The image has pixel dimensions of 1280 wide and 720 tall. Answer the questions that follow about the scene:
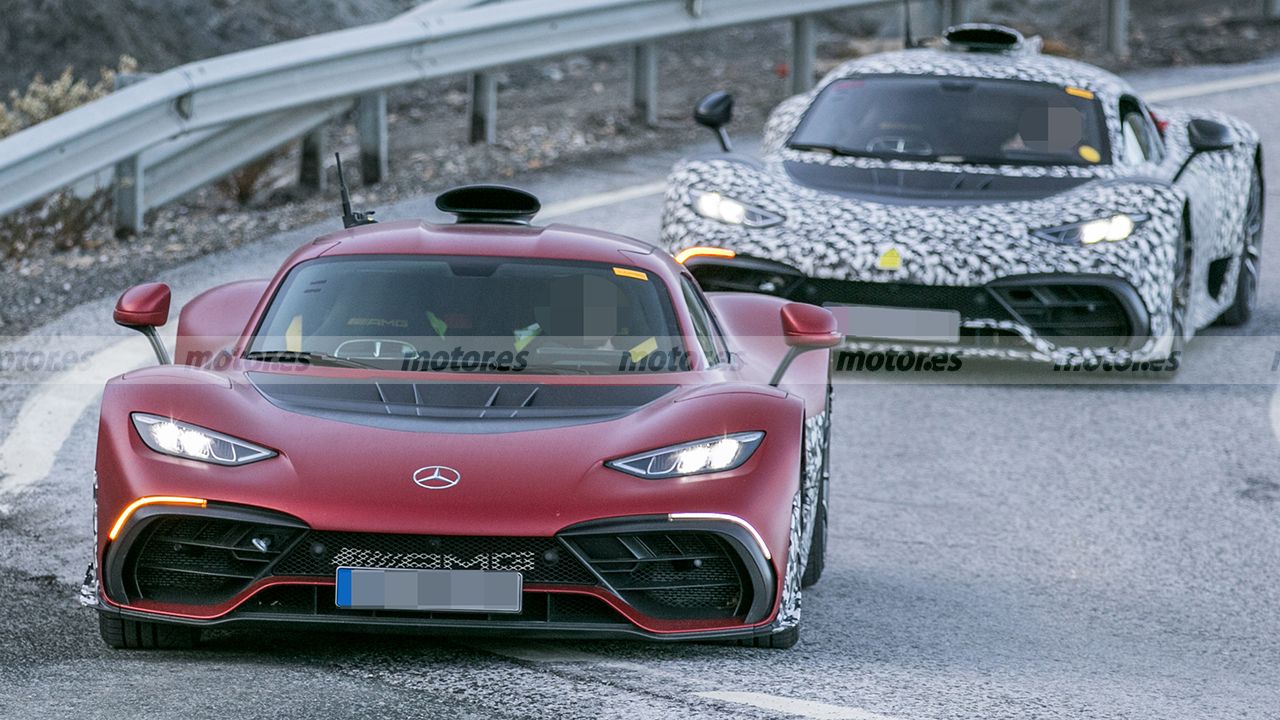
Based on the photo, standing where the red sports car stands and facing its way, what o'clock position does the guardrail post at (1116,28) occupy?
The guardrail post is roughly at 7 o'clock from the red sports car.

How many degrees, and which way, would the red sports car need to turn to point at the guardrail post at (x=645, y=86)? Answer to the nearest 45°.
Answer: approximately 180°

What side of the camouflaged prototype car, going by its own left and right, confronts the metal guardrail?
right

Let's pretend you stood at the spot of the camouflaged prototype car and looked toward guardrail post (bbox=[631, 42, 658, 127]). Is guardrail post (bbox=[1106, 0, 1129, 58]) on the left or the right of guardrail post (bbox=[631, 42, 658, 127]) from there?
right

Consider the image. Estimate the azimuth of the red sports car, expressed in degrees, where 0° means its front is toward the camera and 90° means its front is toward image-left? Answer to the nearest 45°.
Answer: approximately 0°

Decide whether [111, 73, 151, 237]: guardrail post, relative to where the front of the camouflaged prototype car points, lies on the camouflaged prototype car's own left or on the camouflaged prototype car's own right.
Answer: on the camouflaged prototype car's own right

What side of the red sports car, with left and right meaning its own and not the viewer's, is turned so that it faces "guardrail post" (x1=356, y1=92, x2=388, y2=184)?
back
